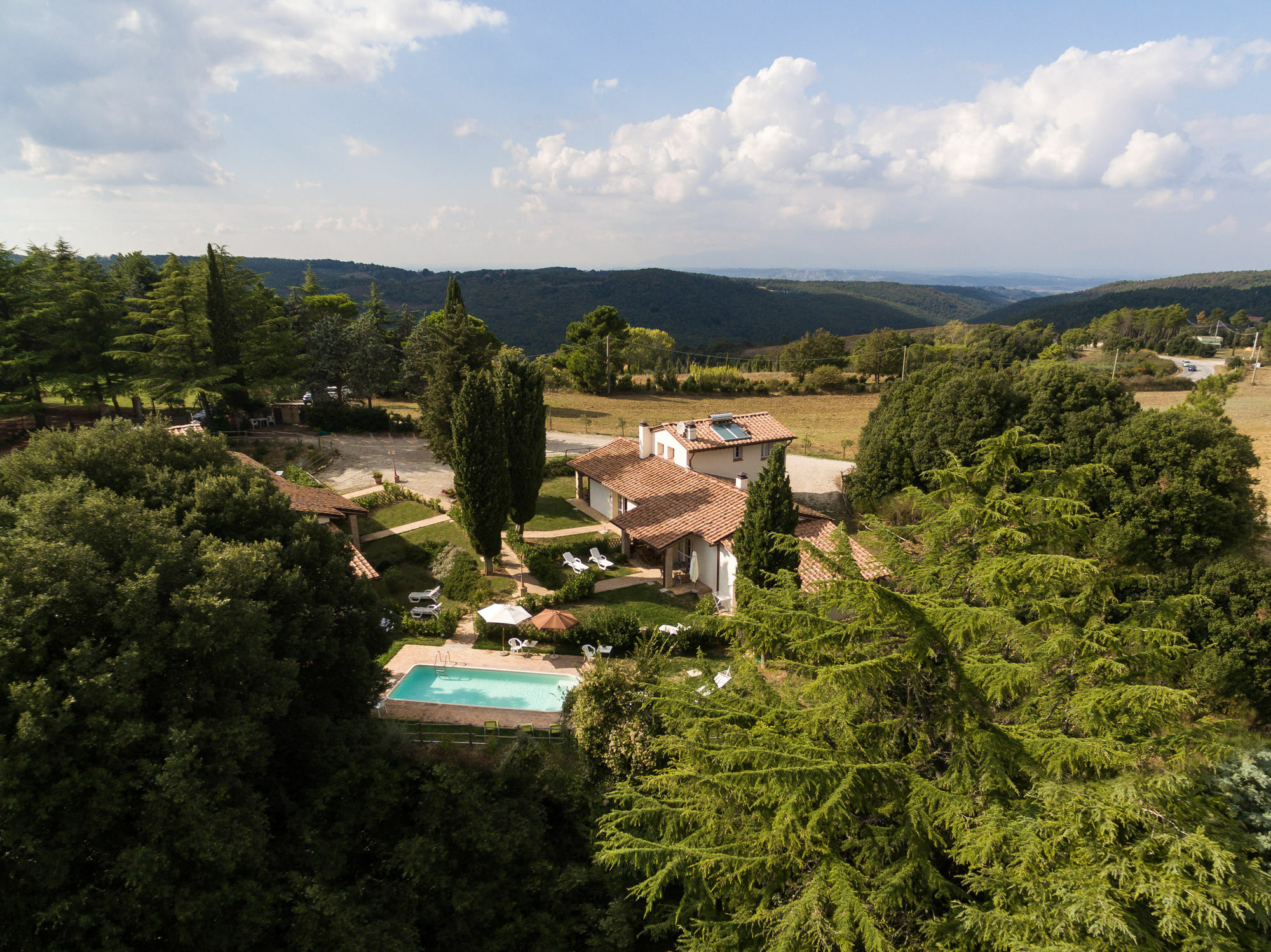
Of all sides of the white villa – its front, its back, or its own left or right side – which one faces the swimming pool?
front

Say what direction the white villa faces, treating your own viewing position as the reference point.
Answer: facing the viewer and to the left of the viewer

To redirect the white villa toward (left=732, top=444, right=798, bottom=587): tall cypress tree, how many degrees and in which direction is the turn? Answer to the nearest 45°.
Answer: approximately 45° to its left

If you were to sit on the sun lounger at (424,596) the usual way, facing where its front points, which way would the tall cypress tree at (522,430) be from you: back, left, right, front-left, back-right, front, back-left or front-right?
back-right

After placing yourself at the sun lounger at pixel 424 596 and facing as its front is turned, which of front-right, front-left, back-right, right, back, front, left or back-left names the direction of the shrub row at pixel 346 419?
right

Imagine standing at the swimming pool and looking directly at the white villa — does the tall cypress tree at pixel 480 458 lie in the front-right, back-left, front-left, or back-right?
front-left

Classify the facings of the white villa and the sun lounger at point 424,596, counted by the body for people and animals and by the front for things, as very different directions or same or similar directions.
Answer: same or similar directions

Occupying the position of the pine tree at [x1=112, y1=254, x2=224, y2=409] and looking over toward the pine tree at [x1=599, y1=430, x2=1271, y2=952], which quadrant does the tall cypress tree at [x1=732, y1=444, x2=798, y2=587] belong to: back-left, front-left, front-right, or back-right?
front-left

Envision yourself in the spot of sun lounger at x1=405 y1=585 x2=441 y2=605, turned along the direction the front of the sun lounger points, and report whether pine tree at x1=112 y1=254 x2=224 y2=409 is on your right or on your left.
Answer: on your right

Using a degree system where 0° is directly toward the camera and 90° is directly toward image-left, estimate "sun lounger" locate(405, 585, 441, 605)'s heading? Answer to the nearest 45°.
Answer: approximately 90°

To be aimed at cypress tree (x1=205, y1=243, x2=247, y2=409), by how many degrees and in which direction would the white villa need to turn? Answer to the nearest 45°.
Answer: approximately 45° to its right

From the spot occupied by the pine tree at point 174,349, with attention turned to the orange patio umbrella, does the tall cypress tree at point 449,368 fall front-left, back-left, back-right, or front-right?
front-left

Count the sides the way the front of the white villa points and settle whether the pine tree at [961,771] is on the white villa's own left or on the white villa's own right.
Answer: on the white villa's own left
